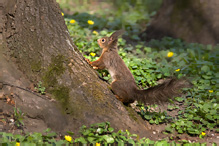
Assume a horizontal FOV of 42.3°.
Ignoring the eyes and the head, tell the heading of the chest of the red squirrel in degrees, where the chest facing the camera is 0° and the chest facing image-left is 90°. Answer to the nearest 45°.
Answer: approximately 90°

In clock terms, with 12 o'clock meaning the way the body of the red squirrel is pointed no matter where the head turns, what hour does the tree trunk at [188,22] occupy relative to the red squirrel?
The tree trunk is roughly at 4 o'clock from the red squirrel.

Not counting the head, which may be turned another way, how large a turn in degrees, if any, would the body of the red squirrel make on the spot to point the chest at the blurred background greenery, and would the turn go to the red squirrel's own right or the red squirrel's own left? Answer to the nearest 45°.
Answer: approximately 135° to the red squirrel's own right
